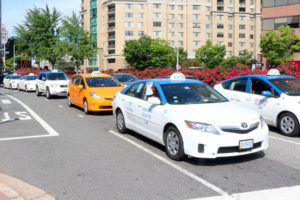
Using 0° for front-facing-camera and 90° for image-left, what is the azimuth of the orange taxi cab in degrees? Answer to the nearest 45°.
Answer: approximately 315°

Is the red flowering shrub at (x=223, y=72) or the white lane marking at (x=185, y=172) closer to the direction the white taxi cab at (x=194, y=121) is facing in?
the white lane marking

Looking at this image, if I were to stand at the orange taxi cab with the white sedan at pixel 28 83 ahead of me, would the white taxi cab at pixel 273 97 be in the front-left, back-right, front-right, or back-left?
back-right

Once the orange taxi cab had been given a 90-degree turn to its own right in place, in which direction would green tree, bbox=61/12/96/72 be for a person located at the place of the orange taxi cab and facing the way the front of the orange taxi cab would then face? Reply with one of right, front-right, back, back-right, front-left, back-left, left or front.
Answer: back-right

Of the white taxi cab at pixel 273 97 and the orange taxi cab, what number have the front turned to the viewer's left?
0

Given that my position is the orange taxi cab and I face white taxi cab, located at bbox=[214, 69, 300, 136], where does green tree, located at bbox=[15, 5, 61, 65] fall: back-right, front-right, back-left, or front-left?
back-left

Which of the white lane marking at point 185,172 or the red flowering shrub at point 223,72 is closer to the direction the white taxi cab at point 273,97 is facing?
the white lane marking

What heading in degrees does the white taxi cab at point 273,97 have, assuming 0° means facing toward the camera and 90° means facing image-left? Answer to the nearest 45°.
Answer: approximately 315°

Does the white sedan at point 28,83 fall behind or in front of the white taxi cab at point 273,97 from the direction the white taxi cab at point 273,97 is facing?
behind

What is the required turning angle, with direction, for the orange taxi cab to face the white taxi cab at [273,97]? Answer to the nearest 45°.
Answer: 0° — it already faces it

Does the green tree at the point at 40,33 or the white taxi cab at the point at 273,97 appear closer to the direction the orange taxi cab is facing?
the white taxi cab

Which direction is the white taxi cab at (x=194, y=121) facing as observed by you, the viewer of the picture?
facing the viewer and to the right of the viewer

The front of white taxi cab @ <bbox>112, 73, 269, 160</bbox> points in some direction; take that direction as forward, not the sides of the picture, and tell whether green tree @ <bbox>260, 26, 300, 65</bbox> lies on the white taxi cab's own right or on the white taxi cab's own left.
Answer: on the white taxi cab's own left

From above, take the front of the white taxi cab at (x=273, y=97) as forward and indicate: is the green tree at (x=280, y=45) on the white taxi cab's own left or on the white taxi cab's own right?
on the white taxi cab's own left
